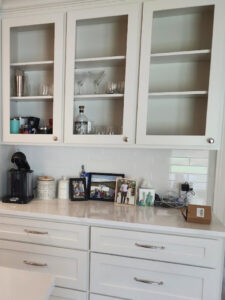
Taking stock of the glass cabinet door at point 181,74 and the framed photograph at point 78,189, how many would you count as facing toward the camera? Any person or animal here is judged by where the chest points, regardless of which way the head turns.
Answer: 2

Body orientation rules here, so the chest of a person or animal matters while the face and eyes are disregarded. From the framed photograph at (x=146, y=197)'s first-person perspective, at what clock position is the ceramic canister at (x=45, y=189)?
The ceramic canister is roughly at 3 o'clock from the framed photograph.

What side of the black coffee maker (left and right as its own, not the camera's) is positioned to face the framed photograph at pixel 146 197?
left

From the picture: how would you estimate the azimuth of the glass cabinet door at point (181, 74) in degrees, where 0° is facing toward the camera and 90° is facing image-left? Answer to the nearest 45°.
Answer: approximately 0°

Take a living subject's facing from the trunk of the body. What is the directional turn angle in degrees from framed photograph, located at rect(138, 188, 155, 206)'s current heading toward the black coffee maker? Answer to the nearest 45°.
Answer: approximately 90° to its right

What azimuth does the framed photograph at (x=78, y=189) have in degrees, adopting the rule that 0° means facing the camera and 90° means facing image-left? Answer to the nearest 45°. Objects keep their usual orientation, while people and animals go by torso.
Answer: approximately 0°
